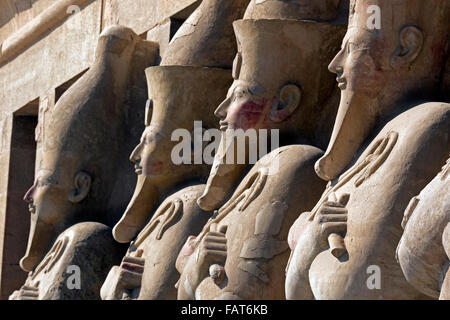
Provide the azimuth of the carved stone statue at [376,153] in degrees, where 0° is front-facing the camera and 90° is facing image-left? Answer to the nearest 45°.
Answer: approximately 90°

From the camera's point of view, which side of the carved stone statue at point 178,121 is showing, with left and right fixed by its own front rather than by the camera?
left

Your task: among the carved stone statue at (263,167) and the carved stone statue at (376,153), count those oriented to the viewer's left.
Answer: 2

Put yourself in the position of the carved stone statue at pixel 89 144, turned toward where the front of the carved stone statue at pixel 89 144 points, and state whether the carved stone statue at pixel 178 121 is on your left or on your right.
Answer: on your left

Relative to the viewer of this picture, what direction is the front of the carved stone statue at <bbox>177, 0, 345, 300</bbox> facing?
facing to the left of the viewer

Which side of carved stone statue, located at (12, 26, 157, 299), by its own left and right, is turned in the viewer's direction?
left

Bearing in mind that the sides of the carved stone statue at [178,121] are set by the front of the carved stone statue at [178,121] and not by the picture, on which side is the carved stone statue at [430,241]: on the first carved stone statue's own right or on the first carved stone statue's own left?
on the first carved stone statue's own left

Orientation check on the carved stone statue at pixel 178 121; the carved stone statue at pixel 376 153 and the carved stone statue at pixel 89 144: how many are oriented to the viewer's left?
3

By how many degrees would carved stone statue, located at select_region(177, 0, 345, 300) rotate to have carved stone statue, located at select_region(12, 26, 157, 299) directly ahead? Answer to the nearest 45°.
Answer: approximately 45° to its right

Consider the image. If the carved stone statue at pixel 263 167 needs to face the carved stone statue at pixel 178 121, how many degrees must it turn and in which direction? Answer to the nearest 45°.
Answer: approximately 45° to its right
